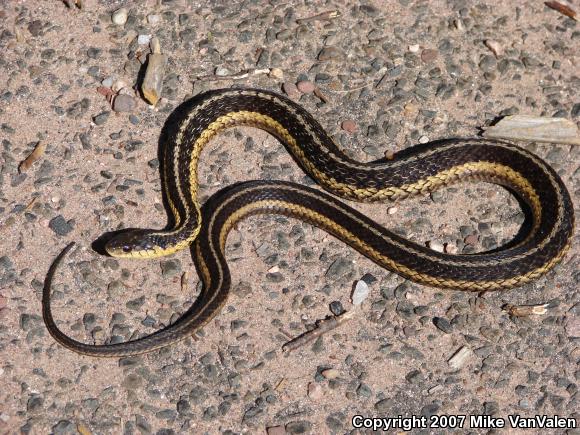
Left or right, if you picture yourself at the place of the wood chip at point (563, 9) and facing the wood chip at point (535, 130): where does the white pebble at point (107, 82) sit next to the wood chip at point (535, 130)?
right

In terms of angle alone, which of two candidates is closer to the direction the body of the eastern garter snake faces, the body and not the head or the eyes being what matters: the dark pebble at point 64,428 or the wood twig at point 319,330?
the dark pebble

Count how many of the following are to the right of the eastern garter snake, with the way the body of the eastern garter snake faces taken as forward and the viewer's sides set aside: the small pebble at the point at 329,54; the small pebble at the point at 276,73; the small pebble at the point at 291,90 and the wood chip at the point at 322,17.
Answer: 4

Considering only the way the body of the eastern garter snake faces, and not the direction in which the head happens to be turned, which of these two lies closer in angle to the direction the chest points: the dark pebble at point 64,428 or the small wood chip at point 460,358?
the dark pebble

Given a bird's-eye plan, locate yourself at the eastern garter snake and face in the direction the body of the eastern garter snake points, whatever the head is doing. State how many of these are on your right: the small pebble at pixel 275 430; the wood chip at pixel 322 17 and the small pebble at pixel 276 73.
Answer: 2

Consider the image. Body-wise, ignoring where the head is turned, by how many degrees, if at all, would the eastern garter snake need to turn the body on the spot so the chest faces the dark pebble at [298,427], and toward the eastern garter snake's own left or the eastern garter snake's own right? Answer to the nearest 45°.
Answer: approximately 90° to the eastern garter snake's own left

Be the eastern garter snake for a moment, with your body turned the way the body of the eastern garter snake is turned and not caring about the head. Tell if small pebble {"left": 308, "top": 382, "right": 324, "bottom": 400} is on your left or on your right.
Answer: on your left

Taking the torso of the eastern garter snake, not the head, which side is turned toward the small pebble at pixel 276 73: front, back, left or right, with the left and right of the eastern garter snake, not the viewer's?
right

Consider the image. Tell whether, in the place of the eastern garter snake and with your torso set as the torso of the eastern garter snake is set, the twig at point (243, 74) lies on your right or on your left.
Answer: on your right

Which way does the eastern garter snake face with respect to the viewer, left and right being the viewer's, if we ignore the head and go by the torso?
facing to the left of the viewer

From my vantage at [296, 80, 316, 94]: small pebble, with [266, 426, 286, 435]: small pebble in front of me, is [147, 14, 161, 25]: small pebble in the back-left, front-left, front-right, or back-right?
back-right

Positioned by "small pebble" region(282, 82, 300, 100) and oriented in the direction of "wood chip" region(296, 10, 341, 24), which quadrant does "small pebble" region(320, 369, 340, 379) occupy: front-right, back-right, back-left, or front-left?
back-right

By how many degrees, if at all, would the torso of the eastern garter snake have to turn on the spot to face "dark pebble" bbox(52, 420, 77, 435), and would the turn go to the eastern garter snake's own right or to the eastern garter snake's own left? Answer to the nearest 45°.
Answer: approximately 45° to the eastern garter snake's own left

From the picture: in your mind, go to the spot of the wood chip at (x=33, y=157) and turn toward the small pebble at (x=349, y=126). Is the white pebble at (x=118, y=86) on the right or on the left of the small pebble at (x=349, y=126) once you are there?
left

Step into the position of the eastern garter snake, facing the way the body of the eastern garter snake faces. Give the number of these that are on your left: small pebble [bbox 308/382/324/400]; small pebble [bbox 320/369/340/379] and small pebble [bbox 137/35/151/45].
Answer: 2

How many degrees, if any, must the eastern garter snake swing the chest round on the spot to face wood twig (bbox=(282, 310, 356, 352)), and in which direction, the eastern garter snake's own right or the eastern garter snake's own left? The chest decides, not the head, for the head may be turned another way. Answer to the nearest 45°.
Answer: approximately 90° to the eastern garter snake's own left

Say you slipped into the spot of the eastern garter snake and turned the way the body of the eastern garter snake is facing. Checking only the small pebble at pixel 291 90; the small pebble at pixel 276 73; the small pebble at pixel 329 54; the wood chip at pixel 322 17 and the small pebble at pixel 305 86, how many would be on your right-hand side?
5
